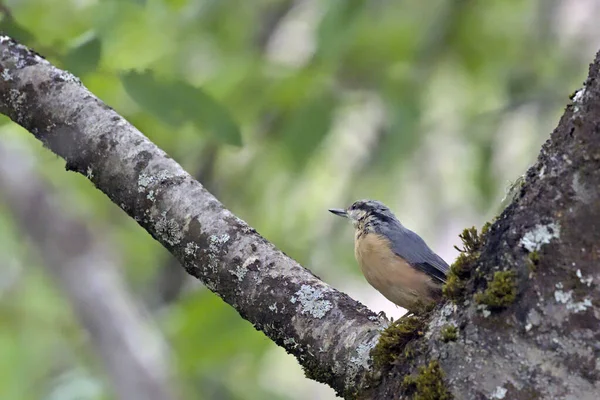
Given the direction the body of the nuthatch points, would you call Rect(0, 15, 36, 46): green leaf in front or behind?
in front

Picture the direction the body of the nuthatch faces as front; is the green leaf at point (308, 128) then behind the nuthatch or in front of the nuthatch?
in front

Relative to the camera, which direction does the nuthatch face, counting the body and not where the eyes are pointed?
to the viewer's left

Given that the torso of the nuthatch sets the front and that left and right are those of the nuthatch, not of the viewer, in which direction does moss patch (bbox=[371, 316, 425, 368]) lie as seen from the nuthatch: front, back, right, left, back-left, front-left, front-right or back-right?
left

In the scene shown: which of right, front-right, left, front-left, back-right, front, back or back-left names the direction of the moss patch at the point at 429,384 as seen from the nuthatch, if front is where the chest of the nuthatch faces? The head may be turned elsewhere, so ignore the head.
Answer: left

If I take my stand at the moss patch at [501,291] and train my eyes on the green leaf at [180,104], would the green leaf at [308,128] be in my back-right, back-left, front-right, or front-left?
front-right
